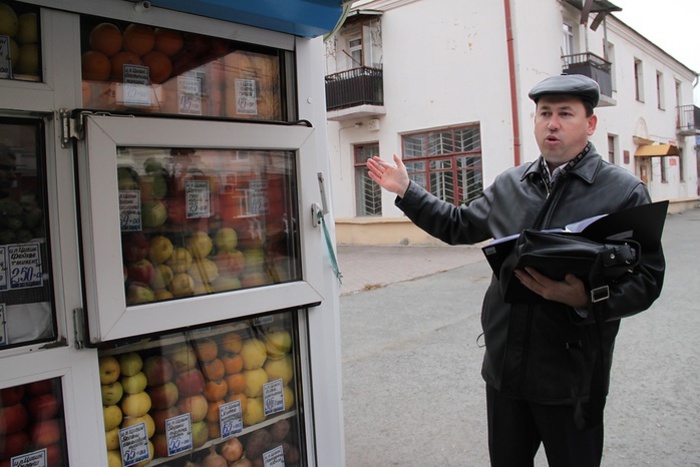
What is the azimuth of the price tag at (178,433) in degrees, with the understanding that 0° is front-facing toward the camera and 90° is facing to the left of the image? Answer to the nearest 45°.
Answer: approximately 315°

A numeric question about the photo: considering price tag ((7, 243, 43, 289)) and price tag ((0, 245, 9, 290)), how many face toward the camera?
2

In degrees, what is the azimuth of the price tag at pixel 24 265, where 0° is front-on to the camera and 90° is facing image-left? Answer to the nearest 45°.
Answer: approximately 0°
